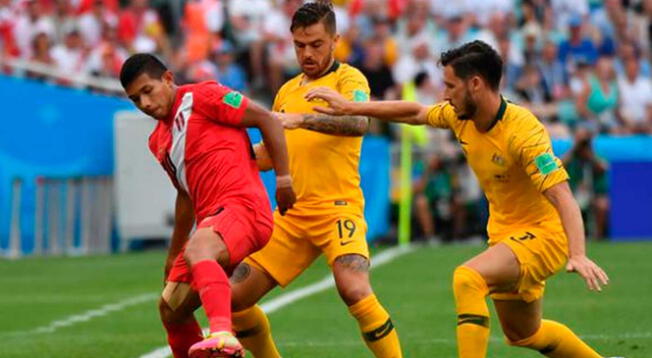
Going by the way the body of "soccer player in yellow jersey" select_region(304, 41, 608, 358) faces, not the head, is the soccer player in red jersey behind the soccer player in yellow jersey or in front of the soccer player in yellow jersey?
in front

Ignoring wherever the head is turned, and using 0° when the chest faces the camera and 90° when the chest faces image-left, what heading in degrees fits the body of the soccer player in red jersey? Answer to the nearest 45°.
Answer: approximately 45°

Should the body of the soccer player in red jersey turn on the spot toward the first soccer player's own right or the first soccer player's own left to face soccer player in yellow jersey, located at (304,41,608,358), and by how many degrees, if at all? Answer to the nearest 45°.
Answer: approximately 135° to the first soccer player's own left

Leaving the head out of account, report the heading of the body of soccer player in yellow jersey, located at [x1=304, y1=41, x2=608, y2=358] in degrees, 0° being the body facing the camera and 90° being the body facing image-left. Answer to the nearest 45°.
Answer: approximately 45°

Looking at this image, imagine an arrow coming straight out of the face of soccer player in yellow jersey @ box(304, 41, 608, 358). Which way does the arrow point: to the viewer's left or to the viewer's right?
to the viewer's left

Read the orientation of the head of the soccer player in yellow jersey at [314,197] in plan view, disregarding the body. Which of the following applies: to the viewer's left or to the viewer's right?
to the viewer's left
